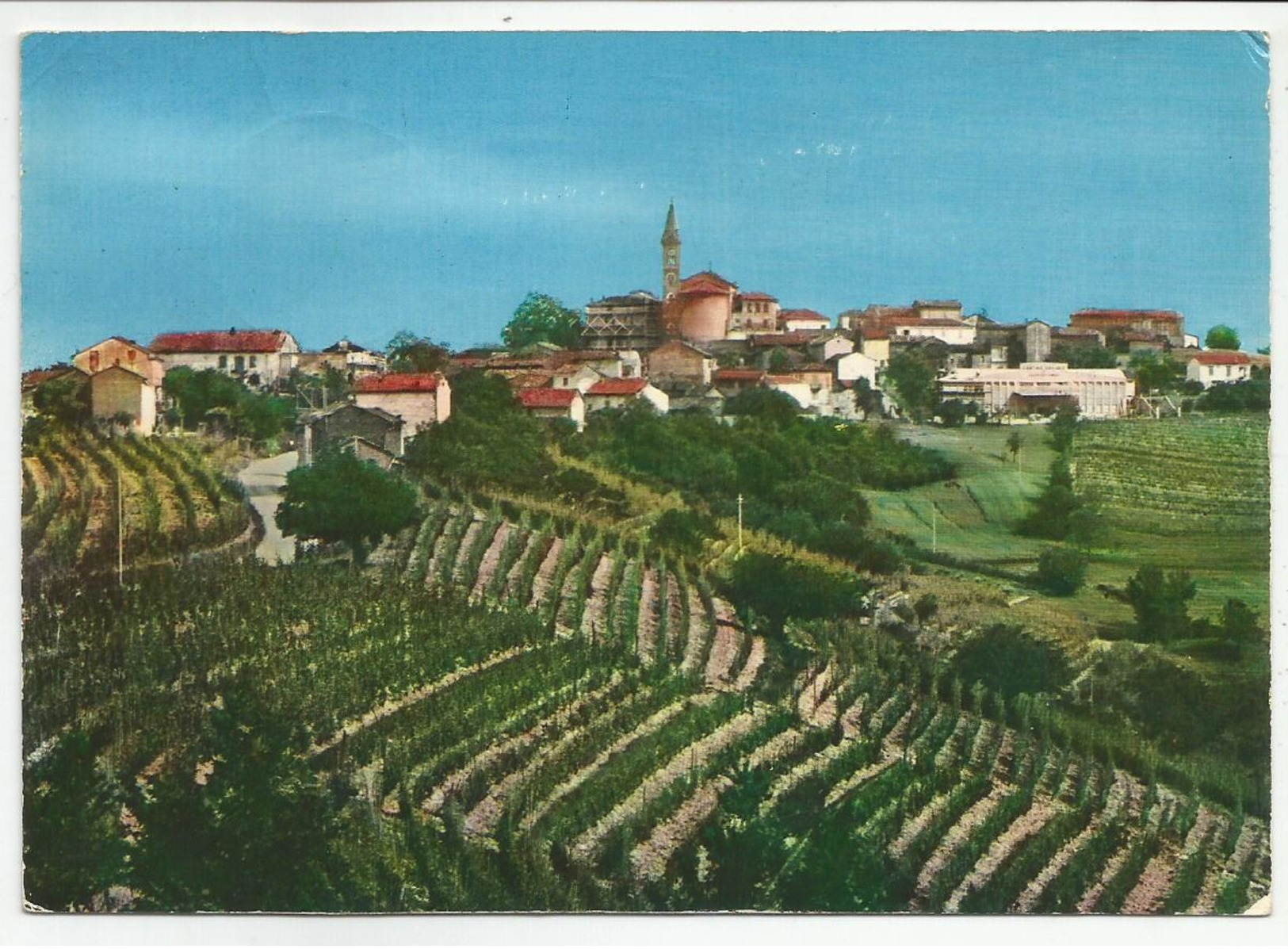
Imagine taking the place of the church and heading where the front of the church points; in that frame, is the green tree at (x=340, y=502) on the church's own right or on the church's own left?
on the church's own left

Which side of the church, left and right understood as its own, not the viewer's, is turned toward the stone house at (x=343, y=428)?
back

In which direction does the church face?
away from the camera

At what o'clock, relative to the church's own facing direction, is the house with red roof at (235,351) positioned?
The house with red roof is roughly at 9 o'clock from the church.

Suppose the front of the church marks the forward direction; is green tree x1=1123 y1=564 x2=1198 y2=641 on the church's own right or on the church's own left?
on the church's own right

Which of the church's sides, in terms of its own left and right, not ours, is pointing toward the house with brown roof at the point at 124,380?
left

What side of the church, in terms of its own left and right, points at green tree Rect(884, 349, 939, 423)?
right
